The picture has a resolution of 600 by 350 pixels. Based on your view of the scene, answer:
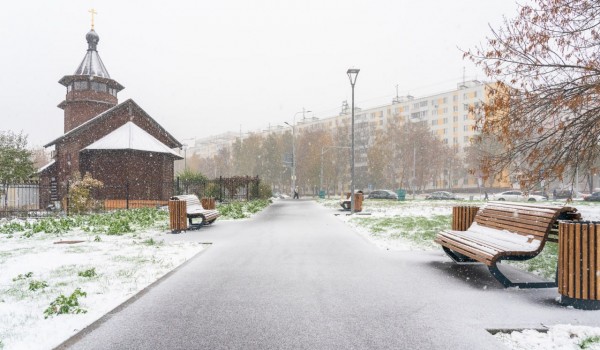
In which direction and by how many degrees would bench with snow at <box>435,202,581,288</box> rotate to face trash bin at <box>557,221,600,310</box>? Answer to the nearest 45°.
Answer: approximately 90° to its left

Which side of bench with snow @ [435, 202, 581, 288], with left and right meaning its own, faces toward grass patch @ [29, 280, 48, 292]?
front

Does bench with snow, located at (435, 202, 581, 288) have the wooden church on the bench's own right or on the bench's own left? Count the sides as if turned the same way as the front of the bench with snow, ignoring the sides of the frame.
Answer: on the bench's own right

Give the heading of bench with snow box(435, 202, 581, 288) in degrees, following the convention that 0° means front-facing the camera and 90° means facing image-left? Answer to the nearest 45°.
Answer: approximately 45°

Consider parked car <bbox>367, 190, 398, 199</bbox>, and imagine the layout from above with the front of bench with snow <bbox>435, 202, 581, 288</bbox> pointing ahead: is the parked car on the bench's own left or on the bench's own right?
on the bench's own right
